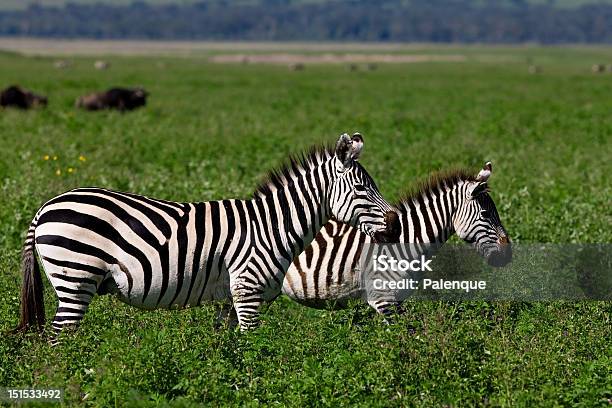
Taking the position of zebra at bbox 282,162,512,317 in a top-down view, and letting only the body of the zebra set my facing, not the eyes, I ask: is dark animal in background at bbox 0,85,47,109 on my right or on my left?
on my left

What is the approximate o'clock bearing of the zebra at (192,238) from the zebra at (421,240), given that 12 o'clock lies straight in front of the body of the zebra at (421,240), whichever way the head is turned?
the zebra at (192,238) is roughly at 5 o'clock from the zebra at (421,240).

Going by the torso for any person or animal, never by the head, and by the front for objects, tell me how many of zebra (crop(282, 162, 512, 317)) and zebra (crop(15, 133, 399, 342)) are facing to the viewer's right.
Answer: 2

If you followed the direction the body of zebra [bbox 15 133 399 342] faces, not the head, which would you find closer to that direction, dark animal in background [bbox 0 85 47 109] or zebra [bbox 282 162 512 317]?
the zebra

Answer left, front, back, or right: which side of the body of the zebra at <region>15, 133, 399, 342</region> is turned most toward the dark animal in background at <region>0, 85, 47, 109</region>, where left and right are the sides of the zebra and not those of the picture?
left

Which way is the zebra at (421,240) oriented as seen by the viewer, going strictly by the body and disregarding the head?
to the viewer's right

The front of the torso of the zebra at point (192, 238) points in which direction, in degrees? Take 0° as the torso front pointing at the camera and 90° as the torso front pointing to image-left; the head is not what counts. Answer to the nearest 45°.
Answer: approximately 270°

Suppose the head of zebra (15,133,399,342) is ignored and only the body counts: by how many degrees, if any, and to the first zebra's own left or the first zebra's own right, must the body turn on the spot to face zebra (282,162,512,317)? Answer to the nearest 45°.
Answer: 0° — it already faces it

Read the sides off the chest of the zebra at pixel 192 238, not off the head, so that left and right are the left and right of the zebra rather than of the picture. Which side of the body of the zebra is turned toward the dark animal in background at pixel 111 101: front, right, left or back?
left

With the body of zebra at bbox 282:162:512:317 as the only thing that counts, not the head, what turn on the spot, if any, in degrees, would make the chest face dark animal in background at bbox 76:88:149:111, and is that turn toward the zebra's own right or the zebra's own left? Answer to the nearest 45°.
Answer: approximately 135° to the zebra's own left
